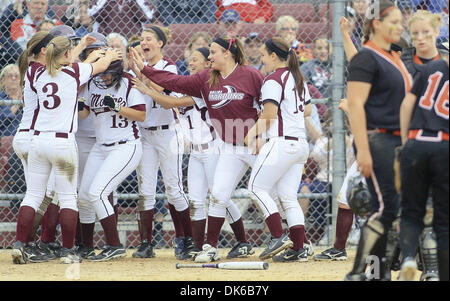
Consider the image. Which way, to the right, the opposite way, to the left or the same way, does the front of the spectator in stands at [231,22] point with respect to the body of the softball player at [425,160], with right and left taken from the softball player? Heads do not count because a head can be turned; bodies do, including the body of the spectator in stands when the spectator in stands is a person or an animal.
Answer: the opposite way

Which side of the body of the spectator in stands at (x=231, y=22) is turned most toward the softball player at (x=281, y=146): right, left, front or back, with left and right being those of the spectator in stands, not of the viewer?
front

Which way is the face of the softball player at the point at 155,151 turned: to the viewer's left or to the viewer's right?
to the viewer's left

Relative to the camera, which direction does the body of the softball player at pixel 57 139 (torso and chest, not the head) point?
away from the camera

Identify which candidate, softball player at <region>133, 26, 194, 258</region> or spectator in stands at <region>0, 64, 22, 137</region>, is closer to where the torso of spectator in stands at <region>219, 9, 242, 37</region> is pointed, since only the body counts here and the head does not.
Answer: the softball player

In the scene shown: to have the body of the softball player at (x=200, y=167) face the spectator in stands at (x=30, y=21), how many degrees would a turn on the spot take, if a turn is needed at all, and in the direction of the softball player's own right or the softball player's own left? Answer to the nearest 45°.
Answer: approximately 90° to the softball player's own right
